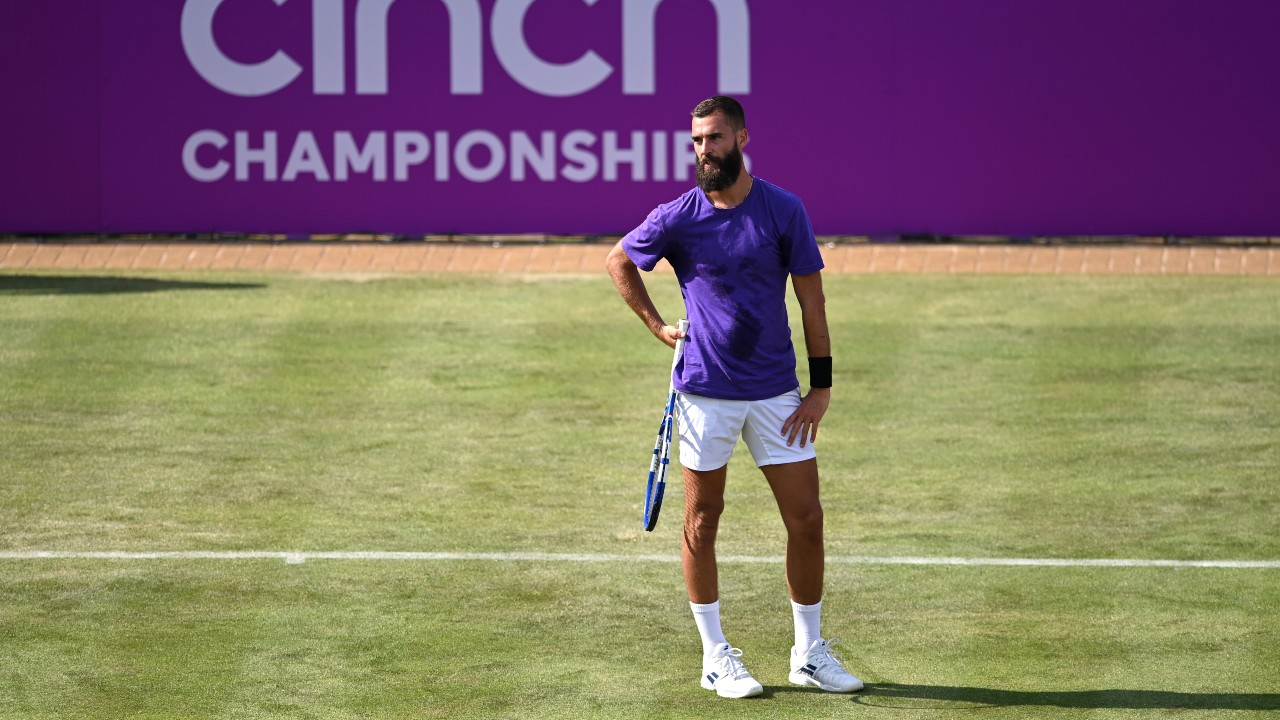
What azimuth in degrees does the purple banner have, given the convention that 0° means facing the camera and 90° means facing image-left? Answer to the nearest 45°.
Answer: approximately 0°

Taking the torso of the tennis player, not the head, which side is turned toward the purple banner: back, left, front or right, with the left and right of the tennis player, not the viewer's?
back

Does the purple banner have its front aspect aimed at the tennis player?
yes

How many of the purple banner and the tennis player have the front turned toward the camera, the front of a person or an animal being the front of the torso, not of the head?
2

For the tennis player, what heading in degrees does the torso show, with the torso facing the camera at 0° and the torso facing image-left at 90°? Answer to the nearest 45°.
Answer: approximately 0°
